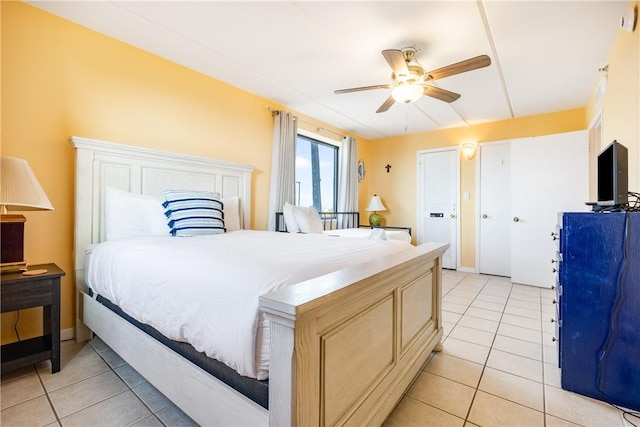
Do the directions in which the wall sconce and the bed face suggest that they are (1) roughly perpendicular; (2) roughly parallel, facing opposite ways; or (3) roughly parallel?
roughly perpendicular

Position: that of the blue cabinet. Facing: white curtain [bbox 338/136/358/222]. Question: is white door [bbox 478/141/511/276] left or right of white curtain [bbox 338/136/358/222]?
right

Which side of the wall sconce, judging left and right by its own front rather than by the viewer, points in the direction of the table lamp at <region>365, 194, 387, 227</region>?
right

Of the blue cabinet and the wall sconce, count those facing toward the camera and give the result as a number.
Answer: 1

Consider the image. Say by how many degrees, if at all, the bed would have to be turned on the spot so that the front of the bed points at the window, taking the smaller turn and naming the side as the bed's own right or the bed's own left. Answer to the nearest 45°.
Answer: approximately 135° to the bed's own left

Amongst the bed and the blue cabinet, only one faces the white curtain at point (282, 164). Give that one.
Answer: the blue cabinet

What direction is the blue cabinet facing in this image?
to the viewer's left

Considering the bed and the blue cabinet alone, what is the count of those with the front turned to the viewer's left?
1

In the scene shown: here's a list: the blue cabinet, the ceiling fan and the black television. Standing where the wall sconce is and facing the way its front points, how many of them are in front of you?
3

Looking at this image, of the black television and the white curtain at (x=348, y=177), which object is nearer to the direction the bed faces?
the black television
